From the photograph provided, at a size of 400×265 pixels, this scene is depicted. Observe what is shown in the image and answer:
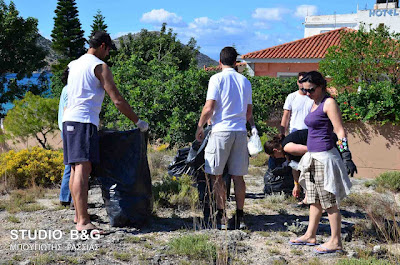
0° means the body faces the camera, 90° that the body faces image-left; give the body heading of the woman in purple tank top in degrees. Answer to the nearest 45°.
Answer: approximately 45°

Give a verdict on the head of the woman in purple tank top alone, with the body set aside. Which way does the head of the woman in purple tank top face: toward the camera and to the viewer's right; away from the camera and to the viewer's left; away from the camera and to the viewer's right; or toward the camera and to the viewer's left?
toward the camera and to the viewer's left

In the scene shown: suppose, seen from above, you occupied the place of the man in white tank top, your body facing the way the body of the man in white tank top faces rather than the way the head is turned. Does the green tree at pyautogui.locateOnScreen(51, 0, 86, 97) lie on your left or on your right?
on your left

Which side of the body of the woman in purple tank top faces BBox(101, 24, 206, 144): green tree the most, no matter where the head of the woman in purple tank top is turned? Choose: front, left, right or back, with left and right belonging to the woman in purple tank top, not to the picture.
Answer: right

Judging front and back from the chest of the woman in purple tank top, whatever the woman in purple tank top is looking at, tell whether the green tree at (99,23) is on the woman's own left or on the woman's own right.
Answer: on the woman's own right

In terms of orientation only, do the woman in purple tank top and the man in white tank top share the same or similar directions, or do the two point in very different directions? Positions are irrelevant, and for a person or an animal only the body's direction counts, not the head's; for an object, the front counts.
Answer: very different directions

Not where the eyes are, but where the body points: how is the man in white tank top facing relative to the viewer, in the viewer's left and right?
facing away from the viewer and to the right of the viewer

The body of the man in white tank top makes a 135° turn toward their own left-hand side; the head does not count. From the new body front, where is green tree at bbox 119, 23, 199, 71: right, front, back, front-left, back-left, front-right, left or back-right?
right

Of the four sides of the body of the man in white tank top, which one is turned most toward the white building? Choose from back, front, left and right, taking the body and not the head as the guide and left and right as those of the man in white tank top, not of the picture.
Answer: front

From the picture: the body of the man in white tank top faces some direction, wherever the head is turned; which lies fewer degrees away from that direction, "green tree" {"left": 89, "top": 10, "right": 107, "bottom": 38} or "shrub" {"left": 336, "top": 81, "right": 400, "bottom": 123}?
the shrub

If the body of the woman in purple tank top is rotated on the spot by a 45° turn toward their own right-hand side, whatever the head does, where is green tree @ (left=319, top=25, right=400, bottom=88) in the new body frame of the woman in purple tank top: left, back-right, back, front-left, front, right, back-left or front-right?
right

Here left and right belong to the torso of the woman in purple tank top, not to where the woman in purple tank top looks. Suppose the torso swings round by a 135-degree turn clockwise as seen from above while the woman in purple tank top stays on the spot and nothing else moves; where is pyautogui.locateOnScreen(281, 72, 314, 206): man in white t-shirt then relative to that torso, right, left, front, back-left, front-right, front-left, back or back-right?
front

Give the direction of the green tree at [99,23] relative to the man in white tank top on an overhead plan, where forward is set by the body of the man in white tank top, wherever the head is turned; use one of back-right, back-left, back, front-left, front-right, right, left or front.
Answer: front-left
